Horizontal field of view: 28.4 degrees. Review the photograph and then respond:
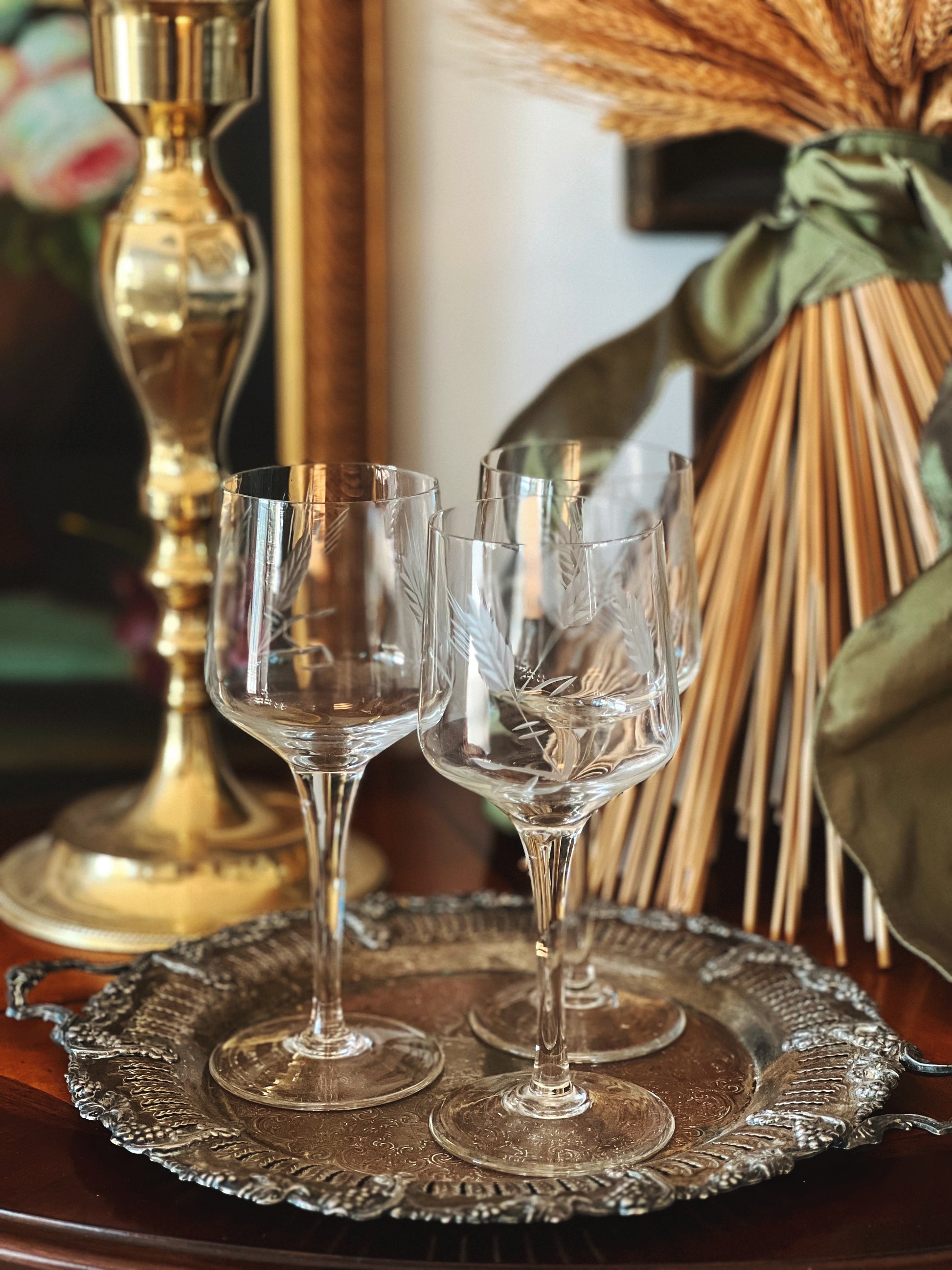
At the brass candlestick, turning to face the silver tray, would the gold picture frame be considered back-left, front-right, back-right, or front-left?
back-left

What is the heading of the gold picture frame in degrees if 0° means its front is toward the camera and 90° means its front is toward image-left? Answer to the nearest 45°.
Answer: approximately 0°
